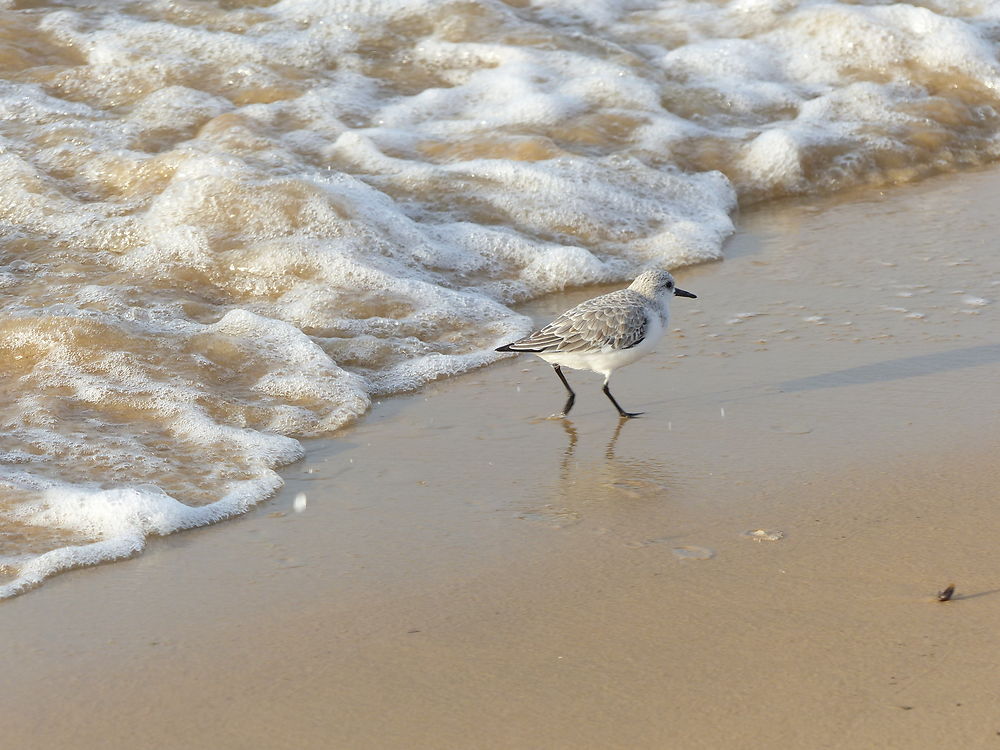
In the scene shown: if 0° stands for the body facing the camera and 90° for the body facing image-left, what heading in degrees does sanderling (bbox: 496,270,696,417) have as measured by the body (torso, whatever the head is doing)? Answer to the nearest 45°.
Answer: approximately 270°

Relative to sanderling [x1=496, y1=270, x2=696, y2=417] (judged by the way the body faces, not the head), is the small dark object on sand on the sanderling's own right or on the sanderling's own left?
on the sanderling's own right
